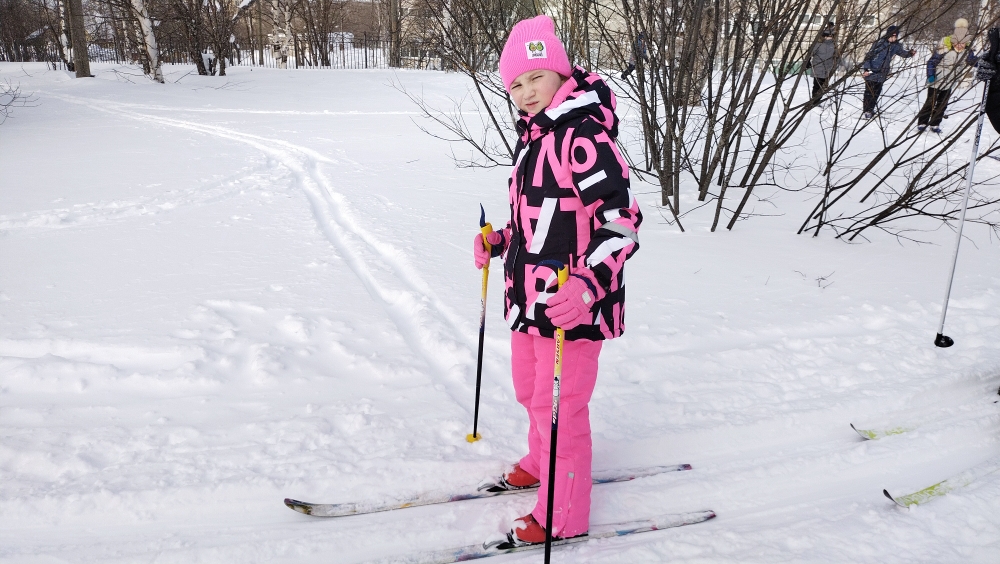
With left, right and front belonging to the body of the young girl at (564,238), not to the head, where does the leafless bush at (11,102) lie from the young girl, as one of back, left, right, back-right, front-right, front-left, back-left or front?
right

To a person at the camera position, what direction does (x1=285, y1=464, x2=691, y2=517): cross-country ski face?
facing to the left of the viewer

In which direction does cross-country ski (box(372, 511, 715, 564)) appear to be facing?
to the viewer's left

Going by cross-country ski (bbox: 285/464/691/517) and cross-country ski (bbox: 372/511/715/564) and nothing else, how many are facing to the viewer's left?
2

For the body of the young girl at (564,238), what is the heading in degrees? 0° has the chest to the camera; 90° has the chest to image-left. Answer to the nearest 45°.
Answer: approximately 45°

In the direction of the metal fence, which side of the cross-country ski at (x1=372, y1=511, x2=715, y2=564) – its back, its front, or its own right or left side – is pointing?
right

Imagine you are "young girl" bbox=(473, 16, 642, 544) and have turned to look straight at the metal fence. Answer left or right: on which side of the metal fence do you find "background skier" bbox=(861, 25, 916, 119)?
right

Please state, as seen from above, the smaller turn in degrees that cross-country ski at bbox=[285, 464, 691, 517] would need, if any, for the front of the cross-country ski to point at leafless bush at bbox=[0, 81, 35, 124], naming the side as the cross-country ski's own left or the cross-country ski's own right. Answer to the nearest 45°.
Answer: approximately 45° to the cross-country ski's own right
